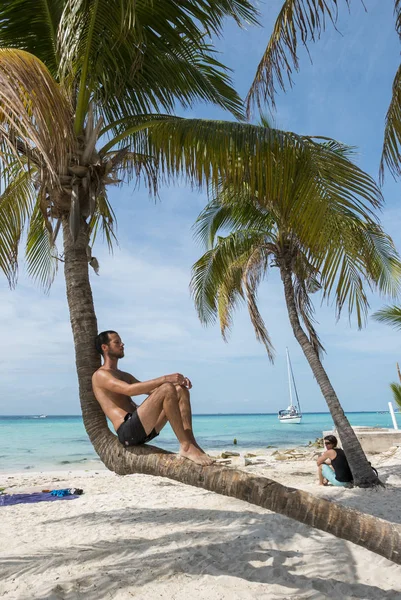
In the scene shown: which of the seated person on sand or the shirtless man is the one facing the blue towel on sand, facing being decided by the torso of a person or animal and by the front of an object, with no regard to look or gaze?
the seated person on sand

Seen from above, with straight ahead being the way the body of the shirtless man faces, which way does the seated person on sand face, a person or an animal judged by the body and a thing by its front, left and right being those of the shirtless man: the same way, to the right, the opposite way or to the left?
the opposite way

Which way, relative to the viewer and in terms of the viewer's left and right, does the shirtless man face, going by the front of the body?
facing to the right of the viewer

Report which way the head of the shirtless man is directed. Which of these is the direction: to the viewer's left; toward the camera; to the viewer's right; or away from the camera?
to the viewer's right

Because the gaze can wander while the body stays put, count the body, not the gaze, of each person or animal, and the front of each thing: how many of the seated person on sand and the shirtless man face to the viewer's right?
1

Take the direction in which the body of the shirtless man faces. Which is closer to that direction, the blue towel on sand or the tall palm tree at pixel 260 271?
the tall palm tree

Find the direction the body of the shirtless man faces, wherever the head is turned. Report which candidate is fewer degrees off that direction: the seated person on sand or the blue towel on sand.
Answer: the seated person on sand

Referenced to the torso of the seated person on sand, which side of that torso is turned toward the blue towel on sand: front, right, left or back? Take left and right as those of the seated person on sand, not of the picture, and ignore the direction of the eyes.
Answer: front

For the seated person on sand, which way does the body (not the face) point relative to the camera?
to the viewer's left
